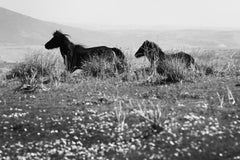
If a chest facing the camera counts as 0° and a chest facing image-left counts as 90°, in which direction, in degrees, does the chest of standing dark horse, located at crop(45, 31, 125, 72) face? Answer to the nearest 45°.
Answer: approximately 90°

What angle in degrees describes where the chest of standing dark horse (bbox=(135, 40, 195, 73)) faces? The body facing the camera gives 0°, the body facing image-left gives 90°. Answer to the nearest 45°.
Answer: approximately 90°

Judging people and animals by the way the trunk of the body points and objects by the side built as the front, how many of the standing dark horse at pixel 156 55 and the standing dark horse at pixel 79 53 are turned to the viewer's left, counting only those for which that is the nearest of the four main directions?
2

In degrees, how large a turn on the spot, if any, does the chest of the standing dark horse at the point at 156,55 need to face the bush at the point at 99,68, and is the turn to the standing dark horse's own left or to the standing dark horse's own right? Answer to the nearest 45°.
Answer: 0° — it already faces it

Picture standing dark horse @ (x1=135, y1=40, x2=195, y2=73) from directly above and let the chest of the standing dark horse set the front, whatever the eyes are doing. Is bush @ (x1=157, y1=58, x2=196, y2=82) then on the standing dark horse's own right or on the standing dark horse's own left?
on the standing dark horse's own left

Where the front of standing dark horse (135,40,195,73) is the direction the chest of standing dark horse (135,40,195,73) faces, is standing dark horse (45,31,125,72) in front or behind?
in front

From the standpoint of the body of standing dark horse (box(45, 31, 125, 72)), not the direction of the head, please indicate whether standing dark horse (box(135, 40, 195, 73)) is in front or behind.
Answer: behind

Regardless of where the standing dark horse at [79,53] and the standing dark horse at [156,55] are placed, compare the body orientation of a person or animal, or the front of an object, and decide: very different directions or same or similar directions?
same or similar directions

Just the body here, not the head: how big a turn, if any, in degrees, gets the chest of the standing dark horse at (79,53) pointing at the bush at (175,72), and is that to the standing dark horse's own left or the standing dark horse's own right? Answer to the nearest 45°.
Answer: approximately 135° to the standing dark horse's own left

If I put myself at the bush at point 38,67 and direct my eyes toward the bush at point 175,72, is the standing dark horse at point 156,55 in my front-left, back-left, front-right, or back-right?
front-left

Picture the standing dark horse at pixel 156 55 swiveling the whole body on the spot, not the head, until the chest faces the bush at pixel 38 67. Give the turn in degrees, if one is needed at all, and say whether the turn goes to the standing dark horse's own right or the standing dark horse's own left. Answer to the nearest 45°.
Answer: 0° — it already faces it

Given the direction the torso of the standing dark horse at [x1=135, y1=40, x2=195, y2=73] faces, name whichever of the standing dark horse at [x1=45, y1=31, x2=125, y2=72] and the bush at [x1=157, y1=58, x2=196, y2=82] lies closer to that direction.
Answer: the standing dark horse
